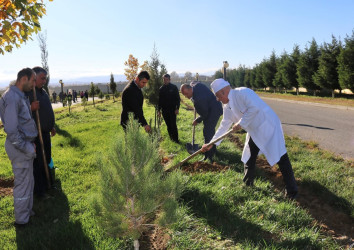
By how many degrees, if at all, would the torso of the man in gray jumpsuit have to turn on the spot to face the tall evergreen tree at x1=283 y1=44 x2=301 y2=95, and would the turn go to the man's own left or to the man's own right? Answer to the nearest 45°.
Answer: approximately 45° to the man's own left

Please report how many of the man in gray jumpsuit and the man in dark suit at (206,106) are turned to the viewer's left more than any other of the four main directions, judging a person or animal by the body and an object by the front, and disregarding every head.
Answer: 1

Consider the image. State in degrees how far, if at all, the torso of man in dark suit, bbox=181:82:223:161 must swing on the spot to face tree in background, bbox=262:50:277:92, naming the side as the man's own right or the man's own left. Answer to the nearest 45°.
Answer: approximately 90° to the man's own right

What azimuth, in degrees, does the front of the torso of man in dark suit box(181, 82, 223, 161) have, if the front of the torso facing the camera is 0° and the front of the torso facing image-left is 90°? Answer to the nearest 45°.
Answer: approximately 90°

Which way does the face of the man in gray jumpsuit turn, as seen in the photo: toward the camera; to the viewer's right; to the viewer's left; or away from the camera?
to the viewer's right

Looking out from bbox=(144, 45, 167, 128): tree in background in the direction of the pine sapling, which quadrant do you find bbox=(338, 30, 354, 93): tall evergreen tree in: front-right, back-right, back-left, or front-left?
back-left

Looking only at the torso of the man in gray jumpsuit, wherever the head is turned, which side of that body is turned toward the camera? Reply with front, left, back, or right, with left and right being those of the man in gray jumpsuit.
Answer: right
